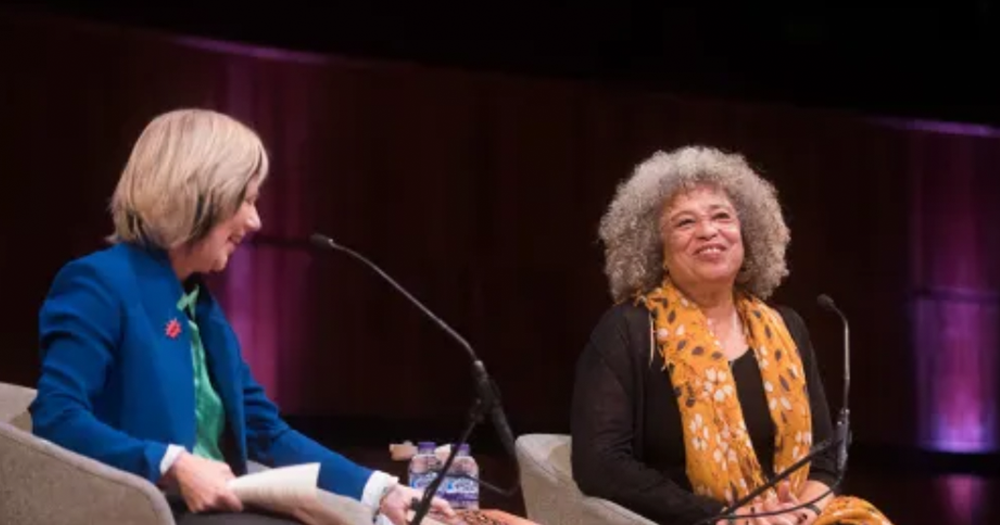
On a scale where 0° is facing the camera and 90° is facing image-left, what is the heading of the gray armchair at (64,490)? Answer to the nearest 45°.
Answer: approximately 270°

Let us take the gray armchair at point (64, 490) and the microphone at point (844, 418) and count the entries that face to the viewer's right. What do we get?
1

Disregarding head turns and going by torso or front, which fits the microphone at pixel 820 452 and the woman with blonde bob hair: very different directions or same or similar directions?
very different directions

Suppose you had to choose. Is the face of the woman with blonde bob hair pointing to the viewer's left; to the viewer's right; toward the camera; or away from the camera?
to the viewer's right

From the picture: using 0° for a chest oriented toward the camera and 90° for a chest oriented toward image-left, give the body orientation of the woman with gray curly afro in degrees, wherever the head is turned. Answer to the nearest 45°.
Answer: approximately 315°

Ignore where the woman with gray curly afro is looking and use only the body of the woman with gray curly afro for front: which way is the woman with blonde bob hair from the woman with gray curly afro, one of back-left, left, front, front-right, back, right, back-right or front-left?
right

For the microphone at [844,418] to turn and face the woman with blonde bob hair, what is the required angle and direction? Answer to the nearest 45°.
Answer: approximately 45° to its left

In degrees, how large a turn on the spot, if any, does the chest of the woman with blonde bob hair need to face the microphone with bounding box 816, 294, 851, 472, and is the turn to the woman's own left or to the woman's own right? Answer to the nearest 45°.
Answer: approximately 45° to the woman's own left

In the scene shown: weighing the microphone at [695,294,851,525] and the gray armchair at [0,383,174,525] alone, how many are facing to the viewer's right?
1

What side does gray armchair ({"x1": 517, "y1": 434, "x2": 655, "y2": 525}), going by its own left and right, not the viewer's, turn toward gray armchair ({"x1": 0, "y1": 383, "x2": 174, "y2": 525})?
right
